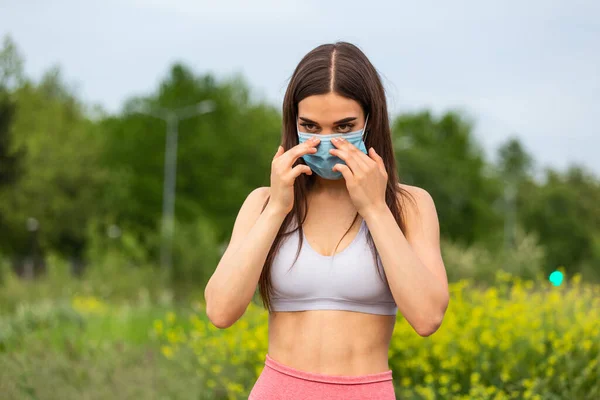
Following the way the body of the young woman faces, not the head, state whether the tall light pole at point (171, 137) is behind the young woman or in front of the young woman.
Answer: behind

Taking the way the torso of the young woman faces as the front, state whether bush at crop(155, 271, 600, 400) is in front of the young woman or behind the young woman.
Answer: behind

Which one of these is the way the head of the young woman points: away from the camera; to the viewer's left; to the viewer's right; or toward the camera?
toward the camera

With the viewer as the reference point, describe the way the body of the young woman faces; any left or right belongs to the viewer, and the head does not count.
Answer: facing the viewer

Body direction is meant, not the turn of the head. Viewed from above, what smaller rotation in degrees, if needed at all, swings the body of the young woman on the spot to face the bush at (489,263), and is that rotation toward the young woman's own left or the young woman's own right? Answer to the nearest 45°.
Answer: approximately 180°
